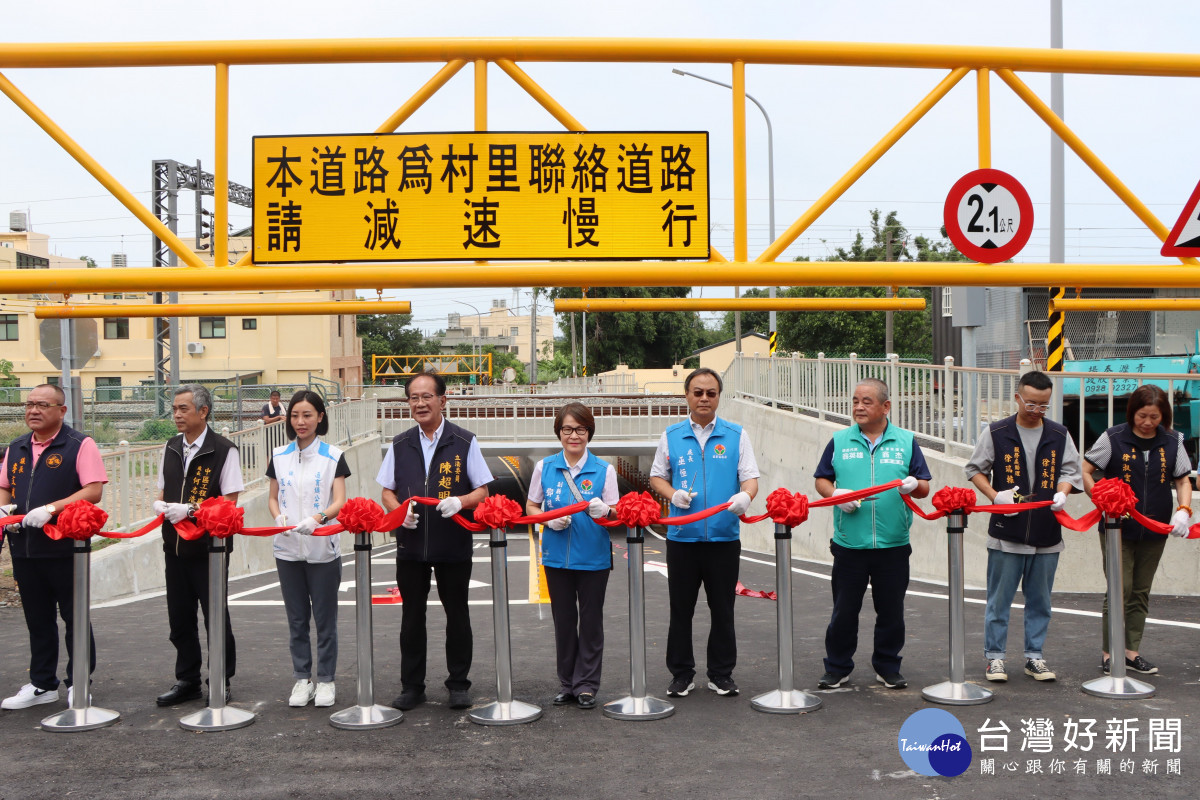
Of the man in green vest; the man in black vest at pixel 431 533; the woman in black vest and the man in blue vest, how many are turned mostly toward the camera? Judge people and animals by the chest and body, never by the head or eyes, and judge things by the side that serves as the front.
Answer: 4

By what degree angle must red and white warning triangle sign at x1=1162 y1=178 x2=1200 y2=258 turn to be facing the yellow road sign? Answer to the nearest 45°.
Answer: approximately 45° to its right

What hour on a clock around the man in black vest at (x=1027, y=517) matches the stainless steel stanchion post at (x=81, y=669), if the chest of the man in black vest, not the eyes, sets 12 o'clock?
The stainless steel stanchion post is roughly at 2 o'clock from the man in black vest.

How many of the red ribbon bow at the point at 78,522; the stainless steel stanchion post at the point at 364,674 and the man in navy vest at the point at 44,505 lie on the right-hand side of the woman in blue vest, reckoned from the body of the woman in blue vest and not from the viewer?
3

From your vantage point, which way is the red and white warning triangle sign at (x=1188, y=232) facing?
toward the camera

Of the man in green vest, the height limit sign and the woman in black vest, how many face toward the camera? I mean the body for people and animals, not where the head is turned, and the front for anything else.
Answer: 3

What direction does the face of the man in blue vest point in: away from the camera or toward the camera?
toward the camera

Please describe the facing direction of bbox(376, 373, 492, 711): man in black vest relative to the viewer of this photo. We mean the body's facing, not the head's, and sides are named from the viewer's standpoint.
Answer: facing the viewer

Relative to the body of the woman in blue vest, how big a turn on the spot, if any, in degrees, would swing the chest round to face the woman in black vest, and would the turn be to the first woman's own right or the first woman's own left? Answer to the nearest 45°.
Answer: approximately 90° to the first woman's own left

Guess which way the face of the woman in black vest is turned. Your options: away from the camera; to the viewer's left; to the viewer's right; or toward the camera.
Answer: toward the camera

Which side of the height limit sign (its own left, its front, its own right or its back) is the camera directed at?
front

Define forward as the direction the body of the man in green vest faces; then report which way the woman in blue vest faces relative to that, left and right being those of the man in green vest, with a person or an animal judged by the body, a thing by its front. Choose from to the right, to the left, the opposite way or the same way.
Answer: the same way

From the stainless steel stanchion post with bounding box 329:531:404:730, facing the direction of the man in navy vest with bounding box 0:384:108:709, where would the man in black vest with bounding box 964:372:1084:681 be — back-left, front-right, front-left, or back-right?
back-right

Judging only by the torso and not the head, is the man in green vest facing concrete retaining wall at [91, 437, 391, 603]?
no

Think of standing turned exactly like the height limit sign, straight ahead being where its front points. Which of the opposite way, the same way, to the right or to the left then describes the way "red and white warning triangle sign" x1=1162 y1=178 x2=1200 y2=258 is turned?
the same way

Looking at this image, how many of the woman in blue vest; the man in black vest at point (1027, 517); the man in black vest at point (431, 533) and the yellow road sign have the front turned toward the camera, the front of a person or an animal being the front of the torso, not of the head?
4

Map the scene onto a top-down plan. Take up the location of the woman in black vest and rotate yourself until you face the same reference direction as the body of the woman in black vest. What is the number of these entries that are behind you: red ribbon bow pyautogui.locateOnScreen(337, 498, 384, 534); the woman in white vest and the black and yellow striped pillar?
1

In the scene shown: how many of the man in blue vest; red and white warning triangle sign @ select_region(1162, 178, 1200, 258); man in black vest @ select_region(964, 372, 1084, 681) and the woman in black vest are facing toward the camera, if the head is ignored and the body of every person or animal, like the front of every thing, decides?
4
